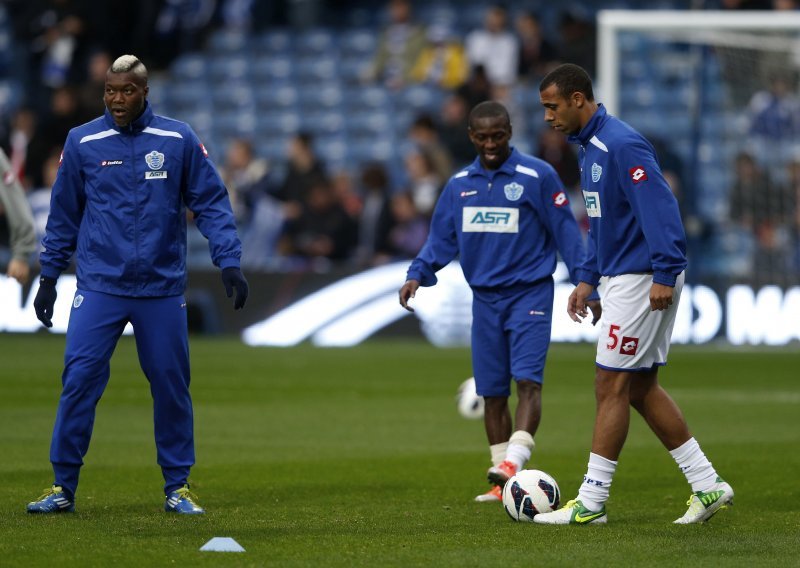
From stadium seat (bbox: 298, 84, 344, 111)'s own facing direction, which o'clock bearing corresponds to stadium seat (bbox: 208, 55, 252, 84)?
stadium seat (bbox: 208, 55, 252, 84) is roughly at 4 o'clock from stadium seat (bbox: 298, 84, 344, 111).

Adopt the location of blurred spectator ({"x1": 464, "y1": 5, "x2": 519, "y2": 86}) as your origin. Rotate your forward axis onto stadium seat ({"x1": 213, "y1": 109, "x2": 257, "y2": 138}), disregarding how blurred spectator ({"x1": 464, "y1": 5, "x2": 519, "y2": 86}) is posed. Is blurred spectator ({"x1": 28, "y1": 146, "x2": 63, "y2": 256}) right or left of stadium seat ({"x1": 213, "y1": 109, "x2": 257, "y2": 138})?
left

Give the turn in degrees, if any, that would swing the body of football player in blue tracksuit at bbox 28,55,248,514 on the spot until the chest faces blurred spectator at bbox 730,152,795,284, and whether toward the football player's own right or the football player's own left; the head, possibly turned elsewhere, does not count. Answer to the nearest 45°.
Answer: approximately 135° to the football player's own left

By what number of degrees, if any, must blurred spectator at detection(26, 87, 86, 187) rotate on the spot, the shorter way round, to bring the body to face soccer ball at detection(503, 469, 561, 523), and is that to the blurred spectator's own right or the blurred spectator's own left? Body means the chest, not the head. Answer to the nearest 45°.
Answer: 0° — they already face it

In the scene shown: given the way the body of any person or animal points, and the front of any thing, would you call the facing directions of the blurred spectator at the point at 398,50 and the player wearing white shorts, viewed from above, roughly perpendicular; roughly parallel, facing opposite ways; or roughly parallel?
roughly perpendicular

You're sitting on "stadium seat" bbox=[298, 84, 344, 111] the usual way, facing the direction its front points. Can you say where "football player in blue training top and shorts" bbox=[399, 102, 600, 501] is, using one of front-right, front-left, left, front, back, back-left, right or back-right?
front

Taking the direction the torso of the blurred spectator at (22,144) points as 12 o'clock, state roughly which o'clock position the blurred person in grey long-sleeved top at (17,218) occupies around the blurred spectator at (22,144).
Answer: the blurred person in grey long-sleeved top at (17,218) is roughly at 12 o'clock from the blurred spectator at (22,144).

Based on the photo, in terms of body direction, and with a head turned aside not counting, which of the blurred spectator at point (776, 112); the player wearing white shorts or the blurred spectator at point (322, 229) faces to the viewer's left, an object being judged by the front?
the player wearing white shorts

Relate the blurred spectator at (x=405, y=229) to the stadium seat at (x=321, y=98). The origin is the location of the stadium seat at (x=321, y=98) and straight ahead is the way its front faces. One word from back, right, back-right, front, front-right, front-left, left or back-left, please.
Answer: front

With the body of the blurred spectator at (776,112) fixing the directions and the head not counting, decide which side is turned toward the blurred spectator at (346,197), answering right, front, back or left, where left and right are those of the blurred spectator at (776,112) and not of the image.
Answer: right

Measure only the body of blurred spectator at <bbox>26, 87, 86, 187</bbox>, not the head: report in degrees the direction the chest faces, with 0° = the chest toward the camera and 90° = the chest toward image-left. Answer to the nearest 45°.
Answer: approximately 0°

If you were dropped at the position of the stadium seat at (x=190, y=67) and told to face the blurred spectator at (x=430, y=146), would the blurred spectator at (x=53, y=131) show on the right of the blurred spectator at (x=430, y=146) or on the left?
right

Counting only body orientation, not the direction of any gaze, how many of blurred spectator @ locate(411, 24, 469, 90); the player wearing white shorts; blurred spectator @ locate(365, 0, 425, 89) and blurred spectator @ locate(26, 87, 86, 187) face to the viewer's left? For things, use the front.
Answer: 1

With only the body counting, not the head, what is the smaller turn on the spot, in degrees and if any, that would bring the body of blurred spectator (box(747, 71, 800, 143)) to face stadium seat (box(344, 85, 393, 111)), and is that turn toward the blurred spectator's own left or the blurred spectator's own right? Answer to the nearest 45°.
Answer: approximately 135° to the blurred spectator's own right

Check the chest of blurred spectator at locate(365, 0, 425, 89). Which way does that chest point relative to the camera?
toward the camera

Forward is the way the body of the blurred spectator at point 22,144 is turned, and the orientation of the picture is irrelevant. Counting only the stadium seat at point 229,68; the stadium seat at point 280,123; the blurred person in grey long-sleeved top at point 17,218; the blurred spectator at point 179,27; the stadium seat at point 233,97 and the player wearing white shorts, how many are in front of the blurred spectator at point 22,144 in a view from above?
2
